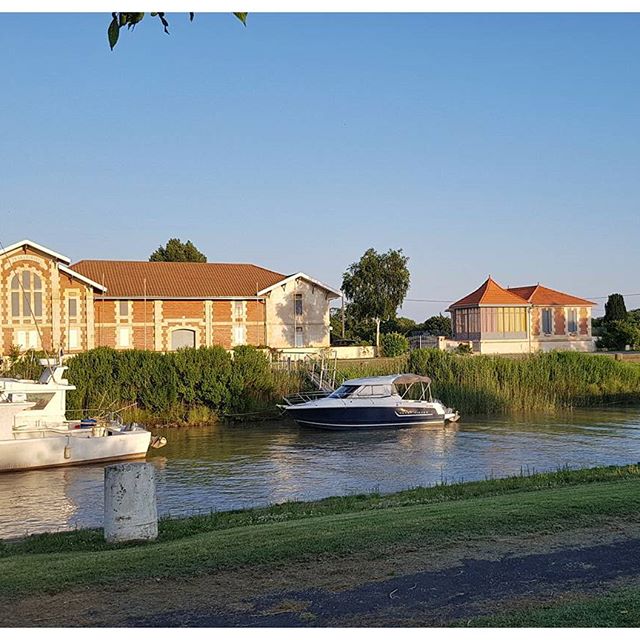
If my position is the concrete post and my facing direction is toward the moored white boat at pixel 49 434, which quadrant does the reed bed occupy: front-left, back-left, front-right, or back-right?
front-right

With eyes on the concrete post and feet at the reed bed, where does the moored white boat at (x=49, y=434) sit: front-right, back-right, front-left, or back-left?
front-right

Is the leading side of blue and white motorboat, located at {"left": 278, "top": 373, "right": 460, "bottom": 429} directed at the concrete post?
no

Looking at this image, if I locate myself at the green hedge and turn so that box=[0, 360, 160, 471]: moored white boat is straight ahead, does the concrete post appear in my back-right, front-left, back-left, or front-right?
front-left

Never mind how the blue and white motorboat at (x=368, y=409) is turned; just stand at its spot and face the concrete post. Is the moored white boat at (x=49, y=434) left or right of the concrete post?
right

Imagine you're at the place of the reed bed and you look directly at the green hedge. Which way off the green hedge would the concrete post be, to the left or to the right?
left
